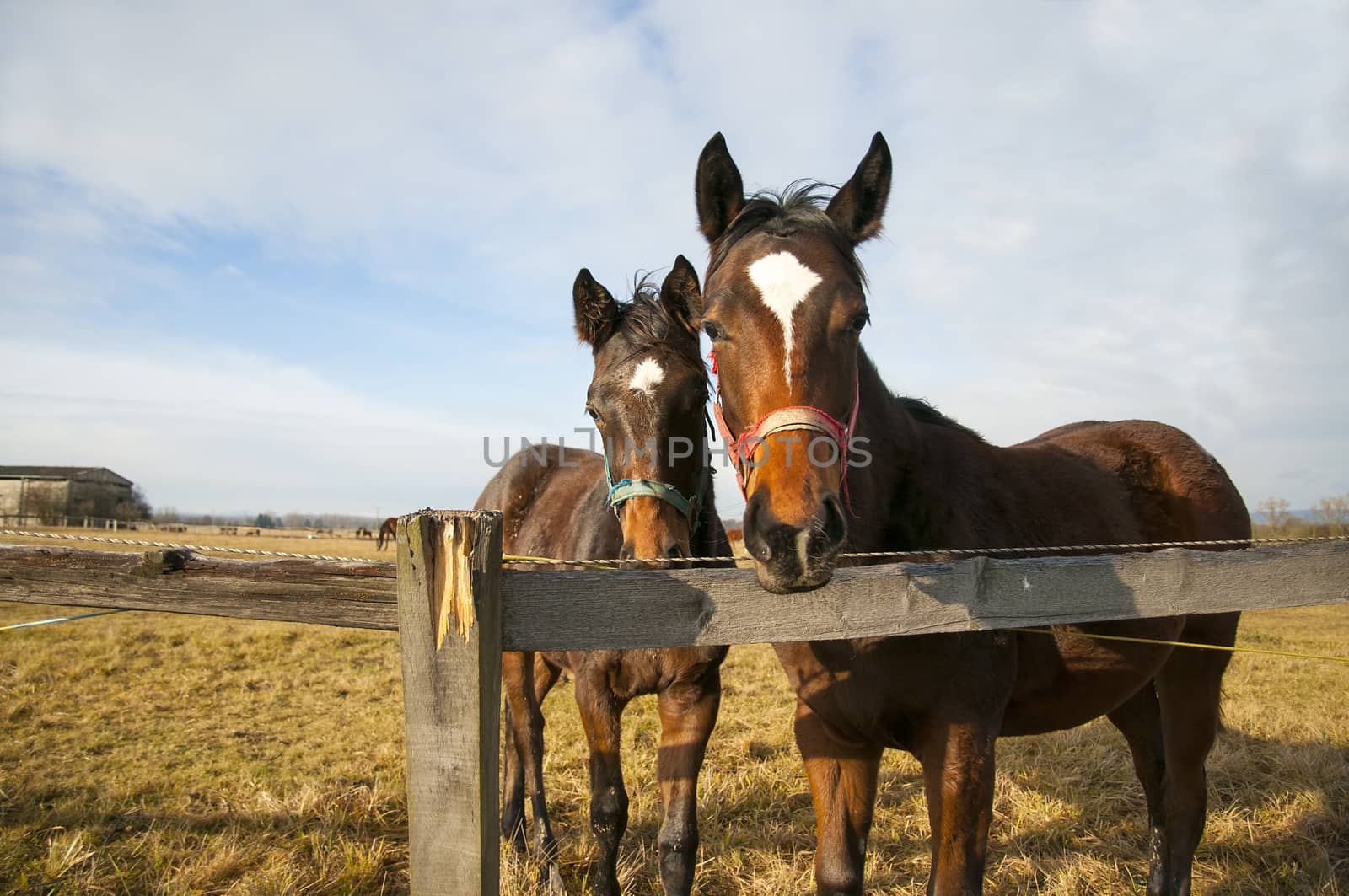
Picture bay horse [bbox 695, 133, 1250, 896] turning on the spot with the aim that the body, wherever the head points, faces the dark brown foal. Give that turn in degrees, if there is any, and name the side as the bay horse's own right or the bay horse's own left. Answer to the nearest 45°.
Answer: approximately 90° to the bay horse's own right

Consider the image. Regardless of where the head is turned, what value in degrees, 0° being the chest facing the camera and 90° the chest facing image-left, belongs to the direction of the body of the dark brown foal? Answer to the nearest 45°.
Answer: approximately 315°

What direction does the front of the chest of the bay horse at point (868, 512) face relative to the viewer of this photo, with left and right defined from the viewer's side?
facing the viewer and to the left of the viewer

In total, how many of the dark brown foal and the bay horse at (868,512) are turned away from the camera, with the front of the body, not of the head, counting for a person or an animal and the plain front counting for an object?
0
